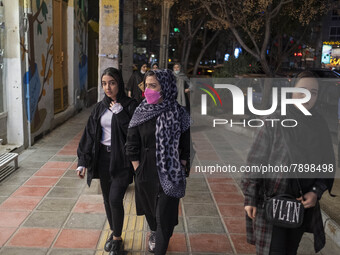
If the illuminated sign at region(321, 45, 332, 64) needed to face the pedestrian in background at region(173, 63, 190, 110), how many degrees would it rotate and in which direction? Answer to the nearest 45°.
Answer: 0° — it already faces them

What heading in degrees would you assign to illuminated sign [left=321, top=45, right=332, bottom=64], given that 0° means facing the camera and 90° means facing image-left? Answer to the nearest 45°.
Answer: approximately 0°

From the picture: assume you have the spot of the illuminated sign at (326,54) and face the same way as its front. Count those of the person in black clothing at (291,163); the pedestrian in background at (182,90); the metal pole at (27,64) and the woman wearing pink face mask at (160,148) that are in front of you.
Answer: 4

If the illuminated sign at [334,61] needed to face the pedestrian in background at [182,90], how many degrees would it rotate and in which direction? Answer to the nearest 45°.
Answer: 0° — it already faces them

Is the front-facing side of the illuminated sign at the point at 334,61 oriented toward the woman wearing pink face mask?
yes

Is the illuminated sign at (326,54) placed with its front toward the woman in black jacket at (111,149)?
yes

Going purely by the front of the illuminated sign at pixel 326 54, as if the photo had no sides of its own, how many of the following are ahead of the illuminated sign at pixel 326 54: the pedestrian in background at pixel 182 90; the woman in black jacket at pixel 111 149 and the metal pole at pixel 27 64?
3

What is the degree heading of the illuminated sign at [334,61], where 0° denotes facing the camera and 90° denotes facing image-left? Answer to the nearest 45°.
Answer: approximately 0°

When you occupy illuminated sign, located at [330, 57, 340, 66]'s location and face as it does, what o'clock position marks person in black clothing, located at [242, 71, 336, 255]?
The person in black clothing is roughly at 12 o'clock from the illuminated sign.
